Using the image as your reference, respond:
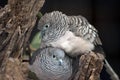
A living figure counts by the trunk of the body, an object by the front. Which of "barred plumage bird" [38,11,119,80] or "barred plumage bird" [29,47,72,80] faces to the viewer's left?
"barred plumage bird" [38,11,119,80]

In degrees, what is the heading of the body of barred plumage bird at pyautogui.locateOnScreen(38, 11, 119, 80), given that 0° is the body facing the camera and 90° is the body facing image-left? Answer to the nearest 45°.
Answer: approximately 90°

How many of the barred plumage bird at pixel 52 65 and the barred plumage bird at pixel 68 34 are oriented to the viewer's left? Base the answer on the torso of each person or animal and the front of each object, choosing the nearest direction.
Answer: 1
